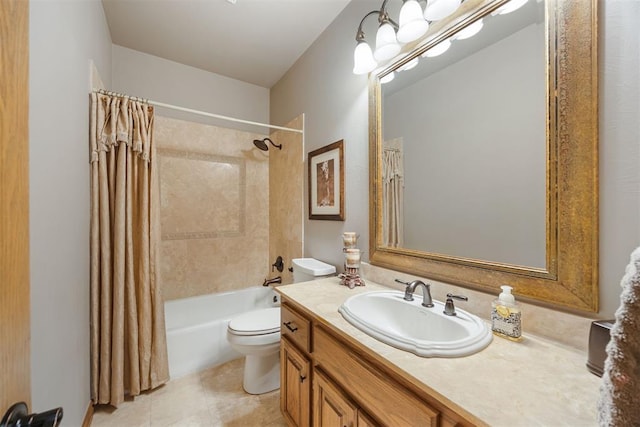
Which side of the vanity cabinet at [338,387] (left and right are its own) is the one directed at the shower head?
right

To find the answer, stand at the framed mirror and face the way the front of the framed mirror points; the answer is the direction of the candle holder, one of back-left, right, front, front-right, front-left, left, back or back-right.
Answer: front-right

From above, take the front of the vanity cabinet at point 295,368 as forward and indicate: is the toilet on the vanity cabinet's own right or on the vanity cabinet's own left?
on the vanity cabinet's own right

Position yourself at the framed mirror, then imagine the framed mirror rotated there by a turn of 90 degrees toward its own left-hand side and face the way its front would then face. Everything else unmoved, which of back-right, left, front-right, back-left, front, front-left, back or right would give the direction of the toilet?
back-right

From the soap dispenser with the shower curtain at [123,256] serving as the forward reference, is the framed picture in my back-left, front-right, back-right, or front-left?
front-right

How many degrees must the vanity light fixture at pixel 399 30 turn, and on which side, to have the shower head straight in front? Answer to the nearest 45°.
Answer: approximately 90° to its right
